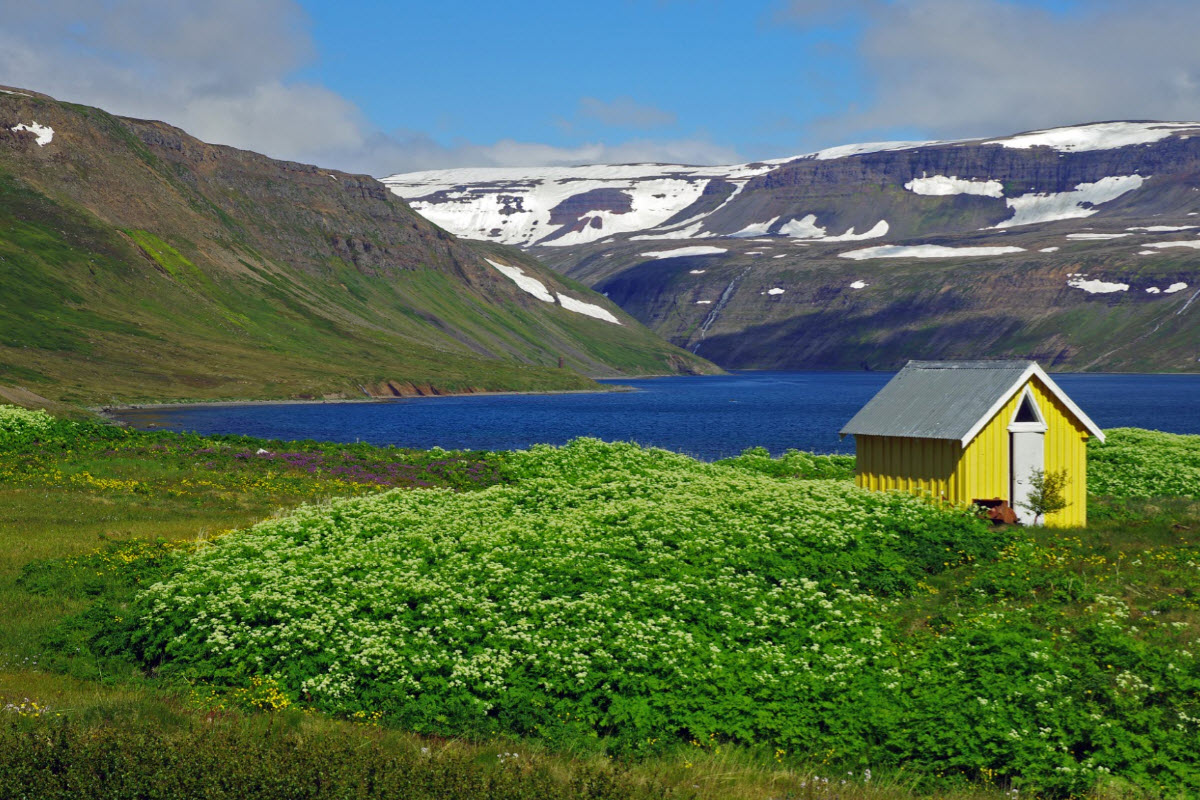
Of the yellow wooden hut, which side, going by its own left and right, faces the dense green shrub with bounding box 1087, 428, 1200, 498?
left

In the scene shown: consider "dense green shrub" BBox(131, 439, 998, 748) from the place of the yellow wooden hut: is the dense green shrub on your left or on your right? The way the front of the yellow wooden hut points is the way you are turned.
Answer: on your right

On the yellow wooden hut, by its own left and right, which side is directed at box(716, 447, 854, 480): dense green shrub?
back
